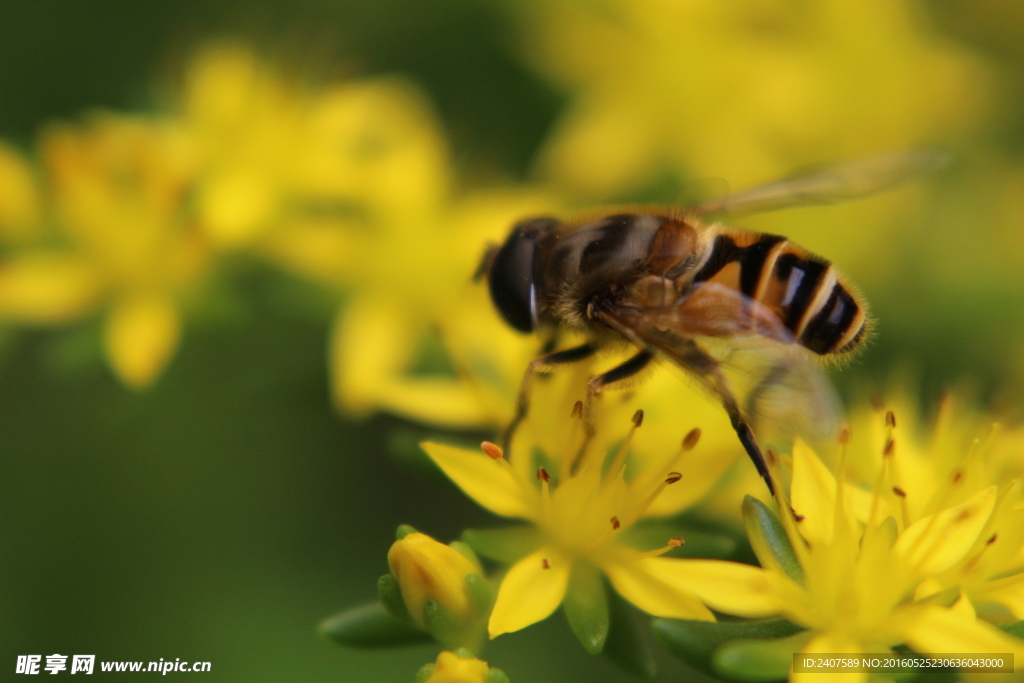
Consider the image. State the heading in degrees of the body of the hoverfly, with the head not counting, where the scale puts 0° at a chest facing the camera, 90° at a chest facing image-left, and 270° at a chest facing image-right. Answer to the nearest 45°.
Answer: approximately 90°

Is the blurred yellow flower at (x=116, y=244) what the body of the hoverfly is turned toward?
yes

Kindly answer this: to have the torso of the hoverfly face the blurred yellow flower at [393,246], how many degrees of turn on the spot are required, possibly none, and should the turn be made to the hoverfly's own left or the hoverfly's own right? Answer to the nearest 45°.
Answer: approximately 45° to the hoverfly's own right
